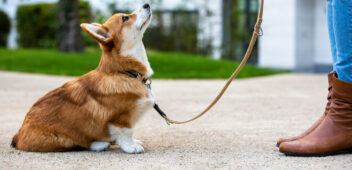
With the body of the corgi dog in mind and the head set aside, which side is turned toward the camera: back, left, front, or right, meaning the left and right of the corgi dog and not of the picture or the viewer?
right

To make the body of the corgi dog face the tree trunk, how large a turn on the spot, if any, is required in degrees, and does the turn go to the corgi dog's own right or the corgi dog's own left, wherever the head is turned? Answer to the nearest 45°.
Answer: approximately 90° to the corgi dog's own left
